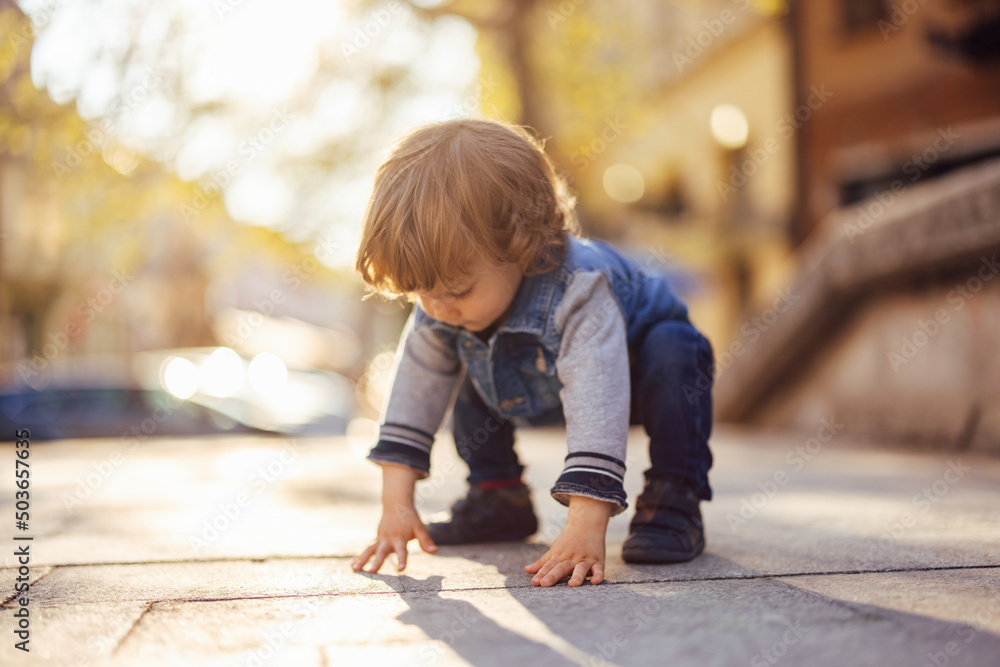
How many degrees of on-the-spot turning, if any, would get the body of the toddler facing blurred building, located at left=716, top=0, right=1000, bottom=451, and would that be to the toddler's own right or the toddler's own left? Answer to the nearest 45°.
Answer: approximately 180°

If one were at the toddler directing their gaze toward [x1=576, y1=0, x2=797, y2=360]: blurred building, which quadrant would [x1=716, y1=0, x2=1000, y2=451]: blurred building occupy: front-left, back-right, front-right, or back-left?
front-right

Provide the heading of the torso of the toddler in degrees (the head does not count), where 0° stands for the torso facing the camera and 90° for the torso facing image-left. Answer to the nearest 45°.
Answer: approximately 45°

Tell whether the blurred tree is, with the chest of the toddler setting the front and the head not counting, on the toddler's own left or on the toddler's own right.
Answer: on the toddler's own right

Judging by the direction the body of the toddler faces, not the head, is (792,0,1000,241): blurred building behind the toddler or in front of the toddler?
behind

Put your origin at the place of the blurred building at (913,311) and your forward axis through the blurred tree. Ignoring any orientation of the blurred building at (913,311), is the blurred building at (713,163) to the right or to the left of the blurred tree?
right

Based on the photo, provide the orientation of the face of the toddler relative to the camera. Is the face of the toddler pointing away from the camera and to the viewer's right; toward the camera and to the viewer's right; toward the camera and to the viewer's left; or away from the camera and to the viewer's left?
toward the camera and to the viewer's left

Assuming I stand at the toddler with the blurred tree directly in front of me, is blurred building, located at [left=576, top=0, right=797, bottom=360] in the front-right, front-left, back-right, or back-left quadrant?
front-right

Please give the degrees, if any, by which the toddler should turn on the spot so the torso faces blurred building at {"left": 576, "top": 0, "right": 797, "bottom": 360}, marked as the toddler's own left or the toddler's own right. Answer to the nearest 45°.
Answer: approximately 135° to the toddler's own right
